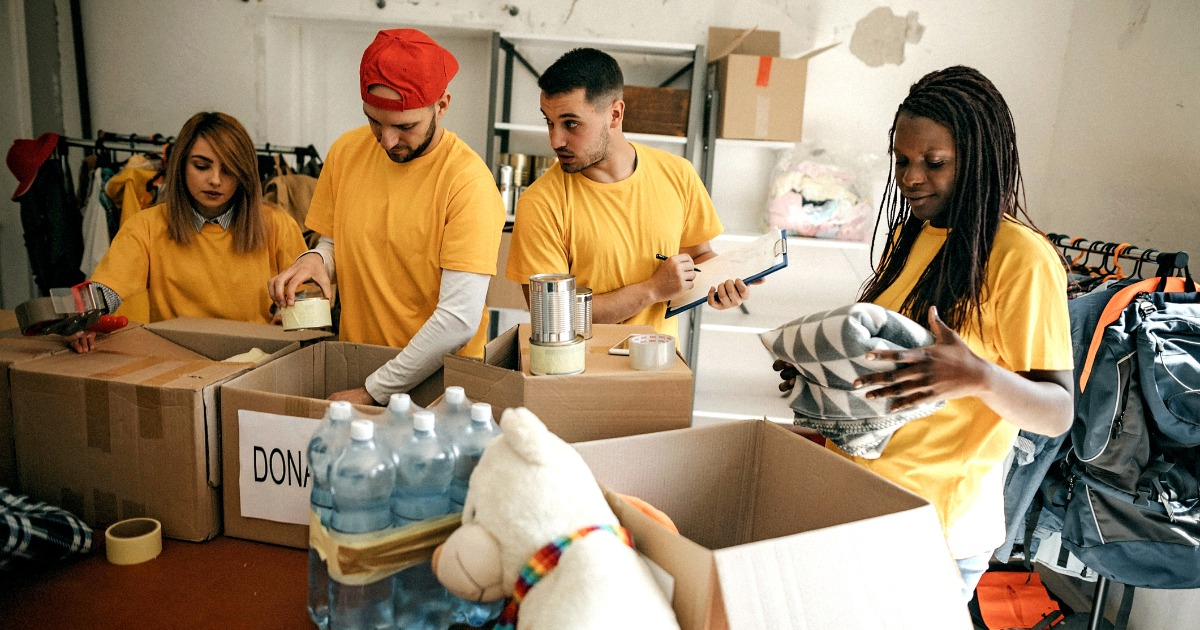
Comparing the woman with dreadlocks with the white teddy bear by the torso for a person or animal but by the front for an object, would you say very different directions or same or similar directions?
same or similar directions

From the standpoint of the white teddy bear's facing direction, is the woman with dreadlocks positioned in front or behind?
behind

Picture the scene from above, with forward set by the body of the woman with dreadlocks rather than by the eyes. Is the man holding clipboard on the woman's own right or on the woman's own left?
on the woman's own right

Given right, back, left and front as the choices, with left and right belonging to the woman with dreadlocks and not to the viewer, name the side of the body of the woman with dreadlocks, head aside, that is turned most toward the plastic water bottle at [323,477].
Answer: front

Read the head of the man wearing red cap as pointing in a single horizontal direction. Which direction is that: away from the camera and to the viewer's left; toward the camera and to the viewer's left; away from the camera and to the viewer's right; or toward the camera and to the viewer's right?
toward the camera and to the viewer's left

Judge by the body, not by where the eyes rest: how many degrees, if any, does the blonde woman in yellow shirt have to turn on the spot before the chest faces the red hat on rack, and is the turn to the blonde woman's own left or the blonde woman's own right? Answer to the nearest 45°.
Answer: approximately 135° to the blonde woman's own right

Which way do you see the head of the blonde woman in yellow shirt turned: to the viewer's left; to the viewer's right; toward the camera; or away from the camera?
toward the camera

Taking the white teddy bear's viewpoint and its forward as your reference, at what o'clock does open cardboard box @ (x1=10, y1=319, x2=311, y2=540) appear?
The open cardboard box is roughly at 1 o'clock from the white teddy bear.

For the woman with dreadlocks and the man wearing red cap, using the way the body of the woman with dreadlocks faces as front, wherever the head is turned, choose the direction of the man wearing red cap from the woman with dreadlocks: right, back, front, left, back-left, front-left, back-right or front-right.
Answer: front-right

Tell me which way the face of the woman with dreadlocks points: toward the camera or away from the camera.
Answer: toward the camera

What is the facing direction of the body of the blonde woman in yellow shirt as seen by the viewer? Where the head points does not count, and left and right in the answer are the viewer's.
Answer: facing the viewer

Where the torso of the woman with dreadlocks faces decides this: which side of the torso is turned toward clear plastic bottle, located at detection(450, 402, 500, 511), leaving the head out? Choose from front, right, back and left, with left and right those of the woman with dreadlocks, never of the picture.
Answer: front

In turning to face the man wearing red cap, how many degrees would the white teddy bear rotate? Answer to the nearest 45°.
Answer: approximately 90° to its right

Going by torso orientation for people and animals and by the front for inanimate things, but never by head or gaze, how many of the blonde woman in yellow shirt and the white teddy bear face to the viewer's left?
1

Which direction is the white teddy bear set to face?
to the viewer's left
